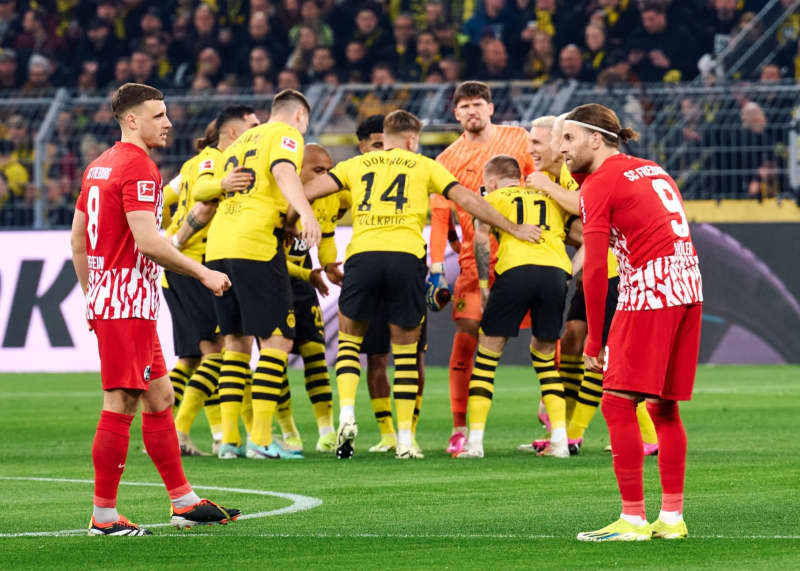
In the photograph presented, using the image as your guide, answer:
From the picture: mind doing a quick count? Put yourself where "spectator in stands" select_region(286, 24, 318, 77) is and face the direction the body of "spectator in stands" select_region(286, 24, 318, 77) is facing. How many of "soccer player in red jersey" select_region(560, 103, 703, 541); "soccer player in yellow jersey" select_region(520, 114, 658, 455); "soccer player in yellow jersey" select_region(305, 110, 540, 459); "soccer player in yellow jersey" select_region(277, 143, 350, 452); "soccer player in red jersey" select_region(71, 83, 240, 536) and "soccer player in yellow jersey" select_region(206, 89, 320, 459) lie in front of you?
6

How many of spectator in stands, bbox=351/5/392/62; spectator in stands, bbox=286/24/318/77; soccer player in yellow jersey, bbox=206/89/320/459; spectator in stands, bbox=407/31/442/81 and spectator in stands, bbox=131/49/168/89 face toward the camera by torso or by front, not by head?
4

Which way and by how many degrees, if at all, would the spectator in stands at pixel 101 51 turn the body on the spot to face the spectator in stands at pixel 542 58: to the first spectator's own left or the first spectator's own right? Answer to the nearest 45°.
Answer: approximately 45° to the first spectator's own left

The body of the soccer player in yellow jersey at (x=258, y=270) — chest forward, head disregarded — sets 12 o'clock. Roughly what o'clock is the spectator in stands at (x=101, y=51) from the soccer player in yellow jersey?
The spectator in stands is roughly at 10 o'clock from the soccer player in yellow jersey.

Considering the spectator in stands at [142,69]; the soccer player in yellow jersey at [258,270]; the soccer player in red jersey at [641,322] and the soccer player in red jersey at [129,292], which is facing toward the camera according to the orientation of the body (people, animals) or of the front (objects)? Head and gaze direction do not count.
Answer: the spectator in stands

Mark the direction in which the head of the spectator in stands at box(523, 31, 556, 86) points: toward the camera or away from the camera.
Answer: toward the camera

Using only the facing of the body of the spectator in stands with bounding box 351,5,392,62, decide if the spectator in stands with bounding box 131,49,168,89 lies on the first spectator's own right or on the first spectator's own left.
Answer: on the first spectator's own right

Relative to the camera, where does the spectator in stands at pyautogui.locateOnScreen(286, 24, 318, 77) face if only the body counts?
toward the camera

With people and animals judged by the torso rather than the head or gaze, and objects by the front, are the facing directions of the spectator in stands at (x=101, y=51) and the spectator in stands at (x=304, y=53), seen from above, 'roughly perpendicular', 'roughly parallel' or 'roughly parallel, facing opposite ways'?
roughly parallel

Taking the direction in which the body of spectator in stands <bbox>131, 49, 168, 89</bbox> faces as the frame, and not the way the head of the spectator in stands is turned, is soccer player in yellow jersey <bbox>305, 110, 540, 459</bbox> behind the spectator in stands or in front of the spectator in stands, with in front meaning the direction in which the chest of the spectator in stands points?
in front

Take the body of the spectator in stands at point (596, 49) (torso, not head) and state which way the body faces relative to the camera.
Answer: toward the camera

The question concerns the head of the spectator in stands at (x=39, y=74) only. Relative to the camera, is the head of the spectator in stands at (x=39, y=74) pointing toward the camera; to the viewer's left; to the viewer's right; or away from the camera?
toward the camera

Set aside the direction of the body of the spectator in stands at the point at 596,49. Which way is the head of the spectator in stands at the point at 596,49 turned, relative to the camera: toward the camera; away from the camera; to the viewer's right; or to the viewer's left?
toward the camera

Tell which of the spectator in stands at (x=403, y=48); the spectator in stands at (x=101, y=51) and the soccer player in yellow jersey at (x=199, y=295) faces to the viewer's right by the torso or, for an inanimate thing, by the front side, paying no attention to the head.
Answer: the soccer player in yellow jersey

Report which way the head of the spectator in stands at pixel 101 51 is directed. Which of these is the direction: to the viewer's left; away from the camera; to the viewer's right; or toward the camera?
toward the camera

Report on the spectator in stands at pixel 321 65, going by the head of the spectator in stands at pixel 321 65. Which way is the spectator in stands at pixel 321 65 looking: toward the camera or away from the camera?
toward the camera
